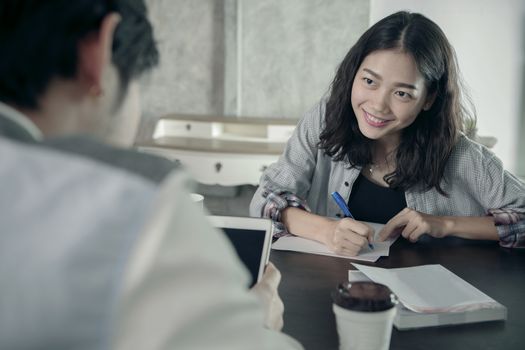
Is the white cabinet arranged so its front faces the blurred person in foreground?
yes

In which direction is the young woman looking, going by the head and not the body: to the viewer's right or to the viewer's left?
to the viewer's left

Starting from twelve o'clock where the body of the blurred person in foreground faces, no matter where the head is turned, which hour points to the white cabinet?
The white cabinet is roughly at 11 o'clock from the blurred person in foreground.

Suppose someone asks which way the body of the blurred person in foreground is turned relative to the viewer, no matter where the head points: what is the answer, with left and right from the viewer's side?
facing away from the viewer and to the right of the viewer

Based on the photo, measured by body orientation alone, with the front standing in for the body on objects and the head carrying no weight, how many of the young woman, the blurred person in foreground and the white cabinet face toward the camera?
2

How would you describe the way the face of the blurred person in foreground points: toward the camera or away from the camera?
away from the camera

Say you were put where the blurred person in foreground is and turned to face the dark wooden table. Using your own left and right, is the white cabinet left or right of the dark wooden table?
left
